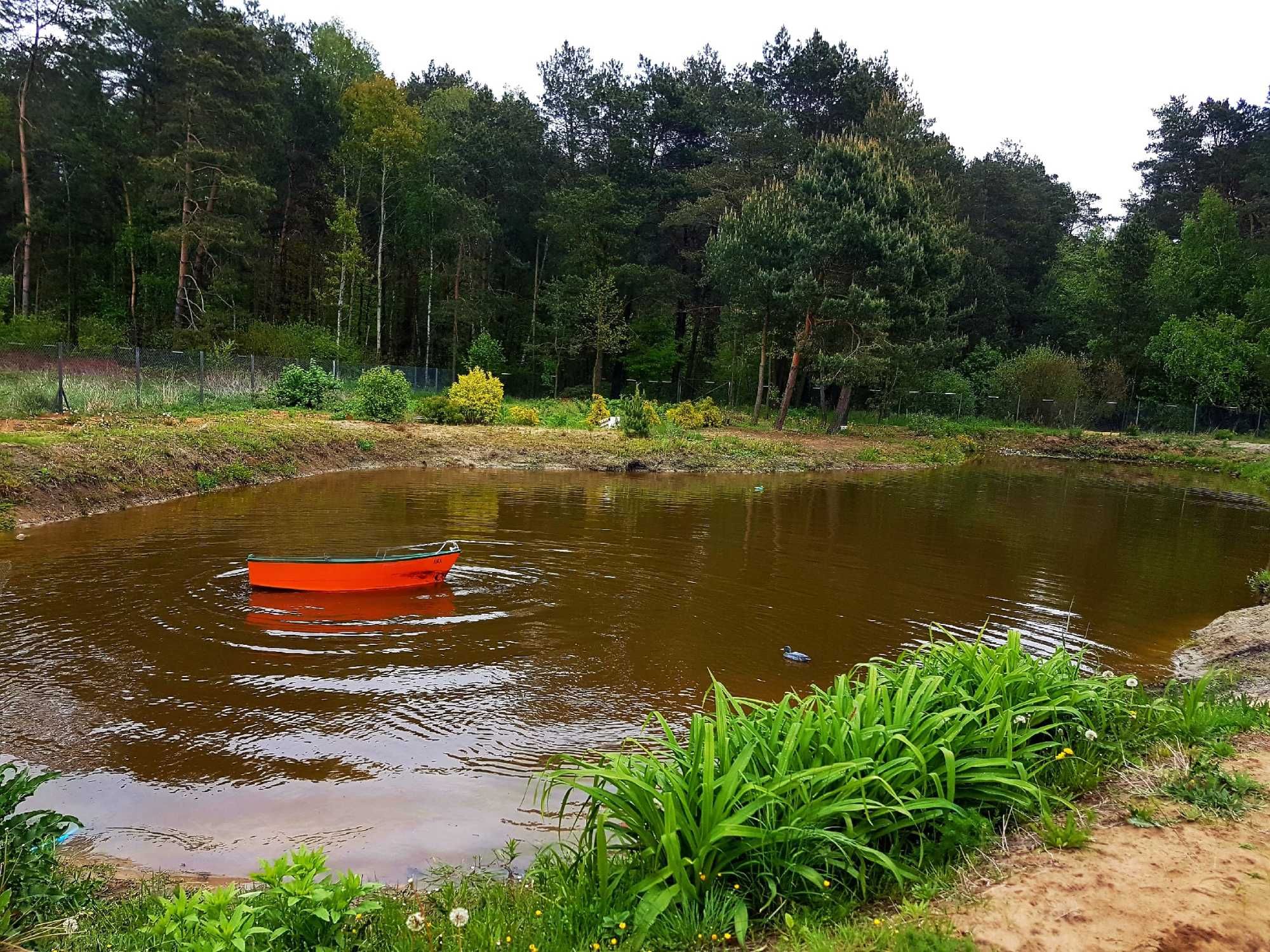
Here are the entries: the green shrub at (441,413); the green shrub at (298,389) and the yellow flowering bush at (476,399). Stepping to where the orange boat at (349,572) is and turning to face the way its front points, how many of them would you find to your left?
3

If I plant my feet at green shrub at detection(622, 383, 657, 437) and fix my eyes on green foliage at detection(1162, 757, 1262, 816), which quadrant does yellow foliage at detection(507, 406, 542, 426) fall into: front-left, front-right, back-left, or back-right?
back-right

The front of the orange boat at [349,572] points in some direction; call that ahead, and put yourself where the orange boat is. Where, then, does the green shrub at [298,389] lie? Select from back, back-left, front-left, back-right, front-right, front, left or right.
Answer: left

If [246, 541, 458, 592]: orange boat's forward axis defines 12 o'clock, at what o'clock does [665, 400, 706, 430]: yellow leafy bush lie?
The yellow leafy bush is roughly at 10 o'clock from the orange boat.

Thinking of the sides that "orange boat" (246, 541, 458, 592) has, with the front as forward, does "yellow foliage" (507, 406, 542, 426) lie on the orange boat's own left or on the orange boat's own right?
on the orange boat's own left

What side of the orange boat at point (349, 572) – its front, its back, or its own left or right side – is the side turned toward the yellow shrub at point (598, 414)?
left

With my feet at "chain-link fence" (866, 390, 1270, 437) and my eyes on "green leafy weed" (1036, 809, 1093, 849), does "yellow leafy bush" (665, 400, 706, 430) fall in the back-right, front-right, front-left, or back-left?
front-right

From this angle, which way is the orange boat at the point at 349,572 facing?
to the viewer's right

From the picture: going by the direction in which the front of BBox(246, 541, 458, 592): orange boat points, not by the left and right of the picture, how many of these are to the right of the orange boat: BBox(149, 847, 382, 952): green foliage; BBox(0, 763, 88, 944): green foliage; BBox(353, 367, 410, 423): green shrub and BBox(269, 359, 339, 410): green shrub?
2

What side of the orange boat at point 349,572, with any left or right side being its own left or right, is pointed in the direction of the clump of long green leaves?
right

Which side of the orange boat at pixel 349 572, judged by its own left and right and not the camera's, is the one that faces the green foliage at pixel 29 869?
right

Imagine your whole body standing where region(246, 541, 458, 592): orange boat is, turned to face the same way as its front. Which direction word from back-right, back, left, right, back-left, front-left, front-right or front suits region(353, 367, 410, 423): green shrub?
left

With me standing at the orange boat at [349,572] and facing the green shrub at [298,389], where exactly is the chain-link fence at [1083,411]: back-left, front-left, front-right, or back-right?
front-right

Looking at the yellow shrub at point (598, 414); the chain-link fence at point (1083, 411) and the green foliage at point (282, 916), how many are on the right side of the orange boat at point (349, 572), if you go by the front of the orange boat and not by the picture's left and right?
1
